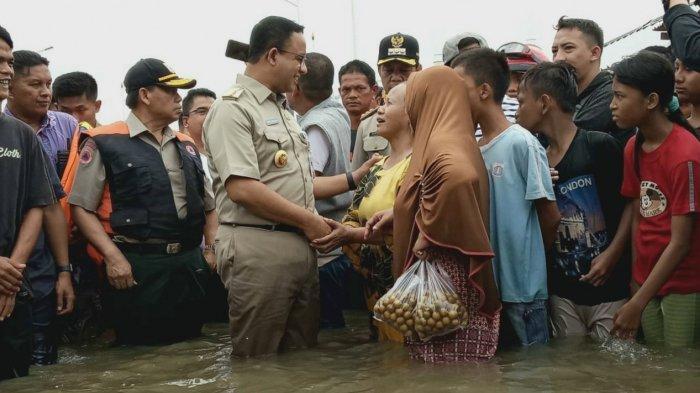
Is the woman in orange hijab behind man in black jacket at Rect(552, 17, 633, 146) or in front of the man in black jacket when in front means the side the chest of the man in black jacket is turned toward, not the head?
in front

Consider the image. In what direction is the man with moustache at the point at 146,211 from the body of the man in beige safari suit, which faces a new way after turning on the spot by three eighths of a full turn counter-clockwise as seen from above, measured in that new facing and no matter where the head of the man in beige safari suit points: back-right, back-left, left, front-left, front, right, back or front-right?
front-left

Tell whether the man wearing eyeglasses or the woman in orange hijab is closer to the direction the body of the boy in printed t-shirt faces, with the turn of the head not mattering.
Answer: the woman in orange hijab

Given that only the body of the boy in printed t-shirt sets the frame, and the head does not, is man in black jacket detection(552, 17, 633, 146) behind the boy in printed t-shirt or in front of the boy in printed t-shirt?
behind

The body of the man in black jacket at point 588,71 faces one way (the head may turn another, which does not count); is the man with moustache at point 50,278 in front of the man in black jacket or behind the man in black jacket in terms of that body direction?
in front

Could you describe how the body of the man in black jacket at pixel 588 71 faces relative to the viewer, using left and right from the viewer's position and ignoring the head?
facing the viewer and to the left of the viewer

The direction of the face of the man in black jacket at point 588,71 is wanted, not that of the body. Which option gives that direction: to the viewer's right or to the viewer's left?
to the viewer's left
